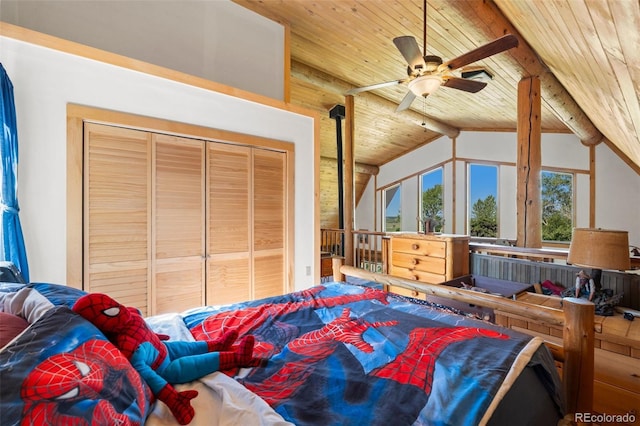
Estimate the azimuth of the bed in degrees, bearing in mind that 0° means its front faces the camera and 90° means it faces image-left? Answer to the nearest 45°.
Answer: approximately 225°

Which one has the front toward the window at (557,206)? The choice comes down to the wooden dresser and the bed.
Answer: the bed

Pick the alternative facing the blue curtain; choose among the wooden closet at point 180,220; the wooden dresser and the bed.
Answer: the wooden dresser

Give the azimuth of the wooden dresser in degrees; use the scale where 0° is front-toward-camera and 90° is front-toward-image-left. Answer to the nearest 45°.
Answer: approximately 45°

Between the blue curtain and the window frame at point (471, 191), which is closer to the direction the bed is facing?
the window frame

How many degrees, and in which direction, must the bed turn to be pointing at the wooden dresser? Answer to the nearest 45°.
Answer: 0° — it already faces it

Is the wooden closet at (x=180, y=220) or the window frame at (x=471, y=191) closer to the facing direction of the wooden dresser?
the wooden closet

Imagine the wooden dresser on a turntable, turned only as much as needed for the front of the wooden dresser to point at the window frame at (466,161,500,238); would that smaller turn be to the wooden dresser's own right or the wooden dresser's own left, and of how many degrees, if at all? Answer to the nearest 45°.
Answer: approximately 135° to the wooden dresser's own right

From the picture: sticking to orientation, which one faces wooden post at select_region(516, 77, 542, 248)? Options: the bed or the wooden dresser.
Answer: the bed

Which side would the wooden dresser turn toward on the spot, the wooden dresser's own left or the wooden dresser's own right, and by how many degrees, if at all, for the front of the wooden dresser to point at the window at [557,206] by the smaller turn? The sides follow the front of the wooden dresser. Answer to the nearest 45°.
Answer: approximately 180°
